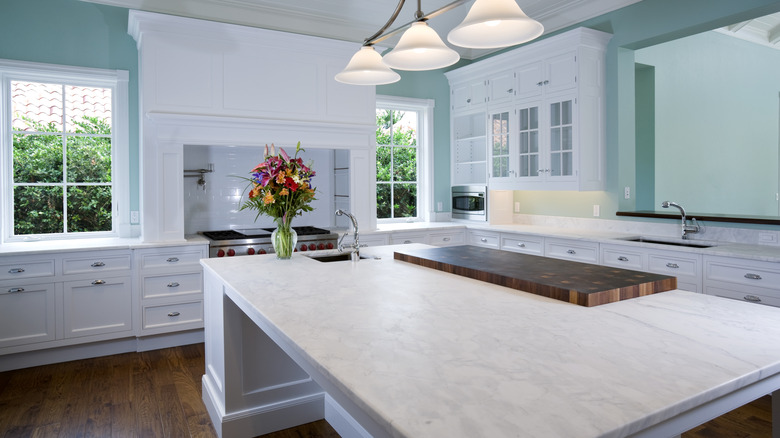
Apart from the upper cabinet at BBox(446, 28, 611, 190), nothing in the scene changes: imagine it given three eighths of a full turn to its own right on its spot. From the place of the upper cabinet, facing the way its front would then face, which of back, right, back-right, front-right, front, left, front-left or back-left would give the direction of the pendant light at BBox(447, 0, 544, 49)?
back

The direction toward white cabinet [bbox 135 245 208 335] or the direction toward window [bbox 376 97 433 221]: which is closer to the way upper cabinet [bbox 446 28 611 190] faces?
the white cabinet

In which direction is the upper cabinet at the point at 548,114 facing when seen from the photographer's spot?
facing the viewer and to the left of the viewer

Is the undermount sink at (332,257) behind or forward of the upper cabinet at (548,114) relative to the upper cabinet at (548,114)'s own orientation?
forward

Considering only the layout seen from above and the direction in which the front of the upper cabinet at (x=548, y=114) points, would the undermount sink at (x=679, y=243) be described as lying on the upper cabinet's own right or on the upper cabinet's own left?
on the upper cabinet's own left

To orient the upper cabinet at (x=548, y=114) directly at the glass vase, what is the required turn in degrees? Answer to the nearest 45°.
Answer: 0° — it already faces it

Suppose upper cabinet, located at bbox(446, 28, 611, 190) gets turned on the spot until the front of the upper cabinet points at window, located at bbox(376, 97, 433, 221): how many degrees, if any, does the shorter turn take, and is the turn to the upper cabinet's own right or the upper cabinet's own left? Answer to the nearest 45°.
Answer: approximately 90° to the upper cabinet's own right

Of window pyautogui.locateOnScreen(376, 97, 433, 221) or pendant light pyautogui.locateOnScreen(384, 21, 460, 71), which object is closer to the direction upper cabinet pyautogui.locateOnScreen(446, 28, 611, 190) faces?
the pendant light

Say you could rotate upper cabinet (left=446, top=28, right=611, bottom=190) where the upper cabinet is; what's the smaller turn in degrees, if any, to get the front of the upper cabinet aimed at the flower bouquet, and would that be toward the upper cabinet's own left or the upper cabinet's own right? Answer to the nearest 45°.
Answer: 0° — it already faces it

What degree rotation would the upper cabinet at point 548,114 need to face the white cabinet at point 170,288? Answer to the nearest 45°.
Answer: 0° — it already faces it
